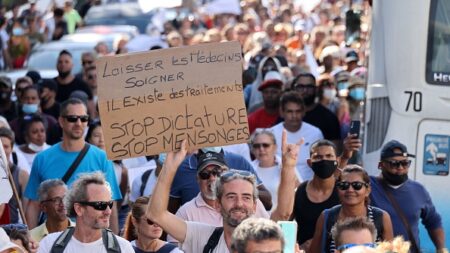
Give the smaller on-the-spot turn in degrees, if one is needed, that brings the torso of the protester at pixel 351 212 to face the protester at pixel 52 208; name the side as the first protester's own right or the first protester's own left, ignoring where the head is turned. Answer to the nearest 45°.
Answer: approximately 90° to the first protester's own right

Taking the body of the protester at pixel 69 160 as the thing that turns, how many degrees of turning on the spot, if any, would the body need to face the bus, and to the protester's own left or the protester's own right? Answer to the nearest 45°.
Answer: approximately 90° to the protester's own left

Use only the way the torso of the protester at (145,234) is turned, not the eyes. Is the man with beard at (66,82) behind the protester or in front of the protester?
behind

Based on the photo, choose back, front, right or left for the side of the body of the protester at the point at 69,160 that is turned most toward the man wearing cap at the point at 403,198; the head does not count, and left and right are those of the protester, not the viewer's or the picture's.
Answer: left

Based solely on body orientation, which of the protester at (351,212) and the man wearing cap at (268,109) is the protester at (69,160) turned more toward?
the protester

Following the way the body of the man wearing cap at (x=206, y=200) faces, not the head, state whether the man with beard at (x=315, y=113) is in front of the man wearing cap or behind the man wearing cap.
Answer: behind
